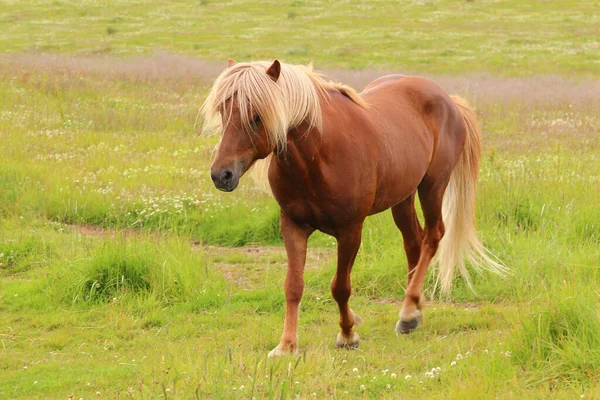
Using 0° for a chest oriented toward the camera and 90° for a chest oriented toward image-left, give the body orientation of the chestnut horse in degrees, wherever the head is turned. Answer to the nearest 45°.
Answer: approximately 45°
